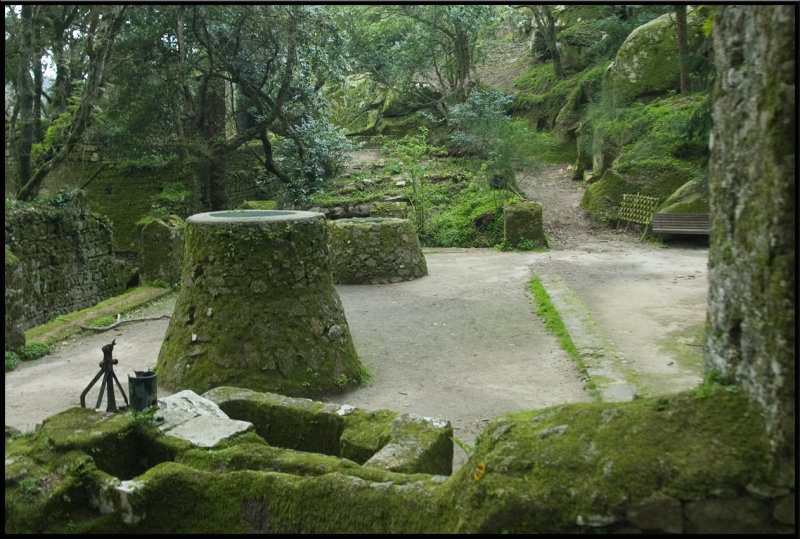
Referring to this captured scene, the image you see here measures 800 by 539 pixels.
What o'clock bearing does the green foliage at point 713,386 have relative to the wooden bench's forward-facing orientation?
The green foliage is roughly at 12 o'clock from the wooden bench.

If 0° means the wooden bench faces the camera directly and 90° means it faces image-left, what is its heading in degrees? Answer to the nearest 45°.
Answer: approximately 0°

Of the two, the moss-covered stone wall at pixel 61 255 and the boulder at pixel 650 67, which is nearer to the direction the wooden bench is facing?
the moss-covered stone wall

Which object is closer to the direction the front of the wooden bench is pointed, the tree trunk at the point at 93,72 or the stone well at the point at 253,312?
the stone well

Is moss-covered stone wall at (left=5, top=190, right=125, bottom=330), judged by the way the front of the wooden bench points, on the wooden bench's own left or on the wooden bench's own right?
on the wooden bench's own right

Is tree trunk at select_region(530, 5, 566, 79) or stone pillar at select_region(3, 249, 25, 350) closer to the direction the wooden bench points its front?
the stone pillar

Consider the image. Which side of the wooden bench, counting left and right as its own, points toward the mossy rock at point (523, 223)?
right

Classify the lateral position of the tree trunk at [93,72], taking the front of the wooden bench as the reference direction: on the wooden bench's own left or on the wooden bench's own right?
on the wooden bench's own right

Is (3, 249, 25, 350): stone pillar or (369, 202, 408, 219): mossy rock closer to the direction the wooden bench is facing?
the stone pillar

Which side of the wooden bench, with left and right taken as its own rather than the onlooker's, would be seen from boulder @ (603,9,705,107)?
back

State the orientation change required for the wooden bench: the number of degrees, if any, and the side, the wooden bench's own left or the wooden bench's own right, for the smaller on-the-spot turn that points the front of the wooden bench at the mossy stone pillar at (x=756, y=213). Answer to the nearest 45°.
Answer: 0° — it already faces it
